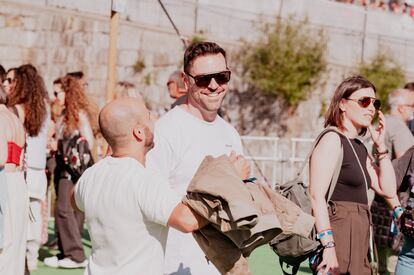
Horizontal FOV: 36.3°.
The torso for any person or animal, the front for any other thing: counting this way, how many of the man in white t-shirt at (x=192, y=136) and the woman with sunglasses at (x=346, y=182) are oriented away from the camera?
0

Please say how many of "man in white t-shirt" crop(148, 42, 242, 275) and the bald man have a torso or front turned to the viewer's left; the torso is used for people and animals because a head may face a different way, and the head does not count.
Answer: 0

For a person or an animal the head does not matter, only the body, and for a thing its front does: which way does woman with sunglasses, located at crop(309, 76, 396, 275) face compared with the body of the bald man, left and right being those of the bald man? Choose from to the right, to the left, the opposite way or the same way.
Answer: to the right

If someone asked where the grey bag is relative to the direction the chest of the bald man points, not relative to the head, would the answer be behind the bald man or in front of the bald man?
in front

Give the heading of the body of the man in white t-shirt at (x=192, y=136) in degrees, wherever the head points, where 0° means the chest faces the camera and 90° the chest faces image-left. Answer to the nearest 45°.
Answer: approximately 315°

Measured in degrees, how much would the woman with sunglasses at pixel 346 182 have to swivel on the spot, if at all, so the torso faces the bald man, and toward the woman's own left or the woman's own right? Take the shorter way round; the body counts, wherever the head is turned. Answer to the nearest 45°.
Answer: approximately 90° to the woman's own right

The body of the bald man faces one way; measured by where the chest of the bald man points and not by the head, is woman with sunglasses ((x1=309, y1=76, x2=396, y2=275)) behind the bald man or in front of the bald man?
in front

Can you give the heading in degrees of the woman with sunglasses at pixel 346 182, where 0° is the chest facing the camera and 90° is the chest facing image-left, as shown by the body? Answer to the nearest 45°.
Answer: approximately 315°

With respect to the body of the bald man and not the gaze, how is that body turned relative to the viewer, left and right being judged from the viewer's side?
facing away from the viewer and to the right of the viewer

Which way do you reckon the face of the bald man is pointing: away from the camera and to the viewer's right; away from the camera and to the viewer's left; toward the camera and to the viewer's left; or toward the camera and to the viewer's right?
away from the camera and to the viewer's right
